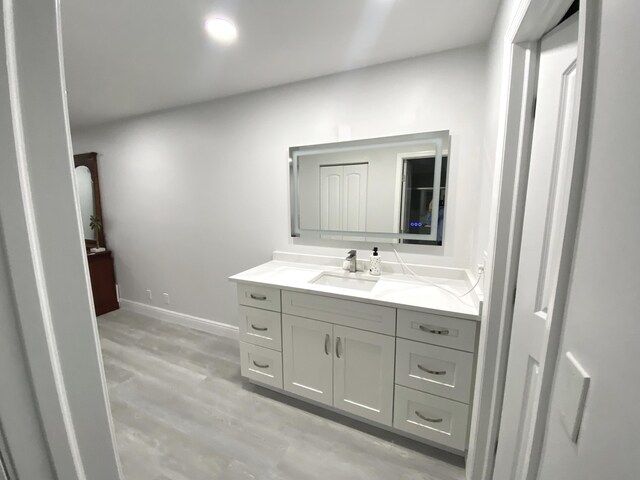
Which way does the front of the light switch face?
to the viewer's left

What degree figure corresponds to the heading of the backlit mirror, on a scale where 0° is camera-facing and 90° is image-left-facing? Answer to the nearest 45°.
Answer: approximately 45°

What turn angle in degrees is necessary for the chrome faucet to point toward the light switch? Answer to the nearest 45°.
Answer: approximately 45° to its left

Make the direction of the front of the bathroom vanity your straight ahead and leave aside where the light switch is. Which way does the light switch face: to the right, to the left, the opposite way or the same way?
to the right

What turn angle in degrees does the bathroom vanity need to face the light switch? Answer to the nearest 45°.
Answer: approximately 45° to its left

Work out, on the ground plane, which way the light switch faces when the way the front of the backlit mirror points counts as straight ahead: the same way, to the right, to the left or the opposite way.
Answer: to the right
